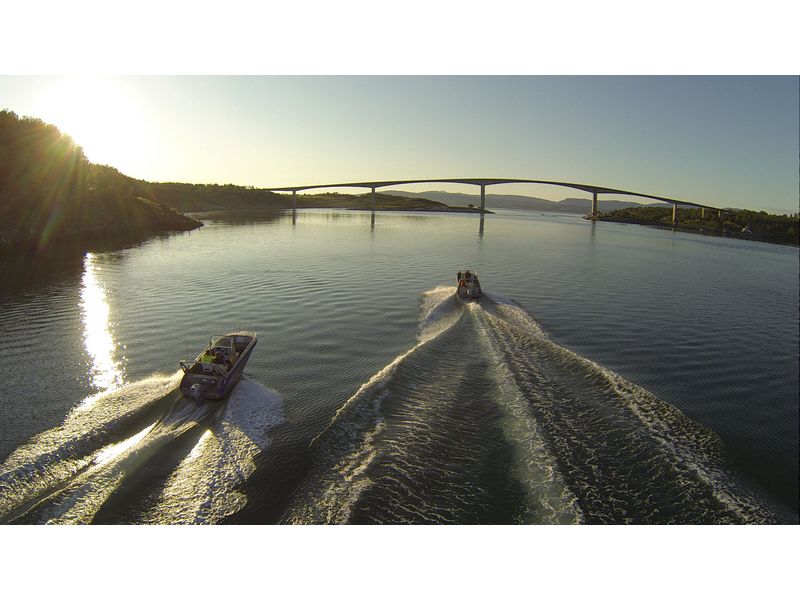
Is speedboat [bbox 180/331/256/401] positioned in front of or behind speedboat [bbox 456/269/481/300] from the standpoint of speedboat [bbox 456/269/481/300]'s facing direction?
behind

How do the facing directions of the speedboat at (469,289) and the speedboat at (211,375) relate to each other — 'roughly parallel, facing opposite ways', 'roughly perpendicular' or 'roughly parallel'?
roughly parallel

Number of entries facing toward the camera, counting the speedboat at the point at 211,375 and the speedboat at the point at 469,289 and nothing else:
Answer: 0

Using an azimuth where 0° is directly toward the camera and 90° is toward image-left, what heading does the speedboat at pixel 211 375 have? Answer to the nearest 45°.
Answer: approximately 225°

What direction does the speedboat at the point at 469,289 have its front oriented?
away from the camera

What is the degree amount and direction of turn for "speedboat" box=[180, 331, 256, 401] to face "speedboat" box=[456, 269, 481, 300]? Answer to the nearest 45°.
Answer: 0° — it already faces it
